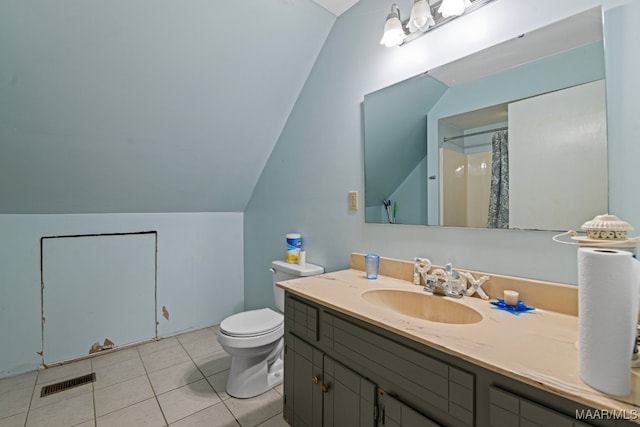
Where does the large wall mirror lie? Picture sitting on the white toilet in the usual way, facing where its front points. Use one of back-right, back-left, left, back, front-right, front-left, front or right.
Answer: left

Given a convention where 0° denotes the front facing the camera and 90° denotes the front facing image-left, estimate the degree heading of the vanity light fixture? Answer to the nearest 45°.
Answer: approximately 45°

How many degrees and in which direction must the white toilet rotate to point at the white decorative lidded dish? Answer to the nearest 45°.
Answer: approximately 90° to its left

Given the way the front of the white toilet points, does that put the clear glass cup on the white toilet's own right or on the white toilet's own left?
on the white toilet's own left

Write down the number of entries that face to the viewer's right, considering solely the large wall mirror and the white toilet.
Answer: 0

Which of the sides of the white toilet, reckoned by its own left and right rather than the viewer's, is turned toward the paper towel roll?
left

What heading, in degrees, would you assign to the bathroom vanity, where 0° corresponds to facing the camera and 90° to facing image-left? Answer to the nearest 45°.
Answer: approximately 45°

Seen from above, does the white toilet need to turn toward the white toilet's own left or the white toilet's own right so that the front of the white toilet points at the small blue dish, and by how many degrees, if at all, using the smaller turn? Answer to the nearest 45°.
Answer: approximately 90° to the white toilet's own left

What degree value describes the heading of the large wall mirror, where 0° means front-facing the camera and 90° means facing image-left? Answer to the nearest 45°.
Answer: approximately 45°
